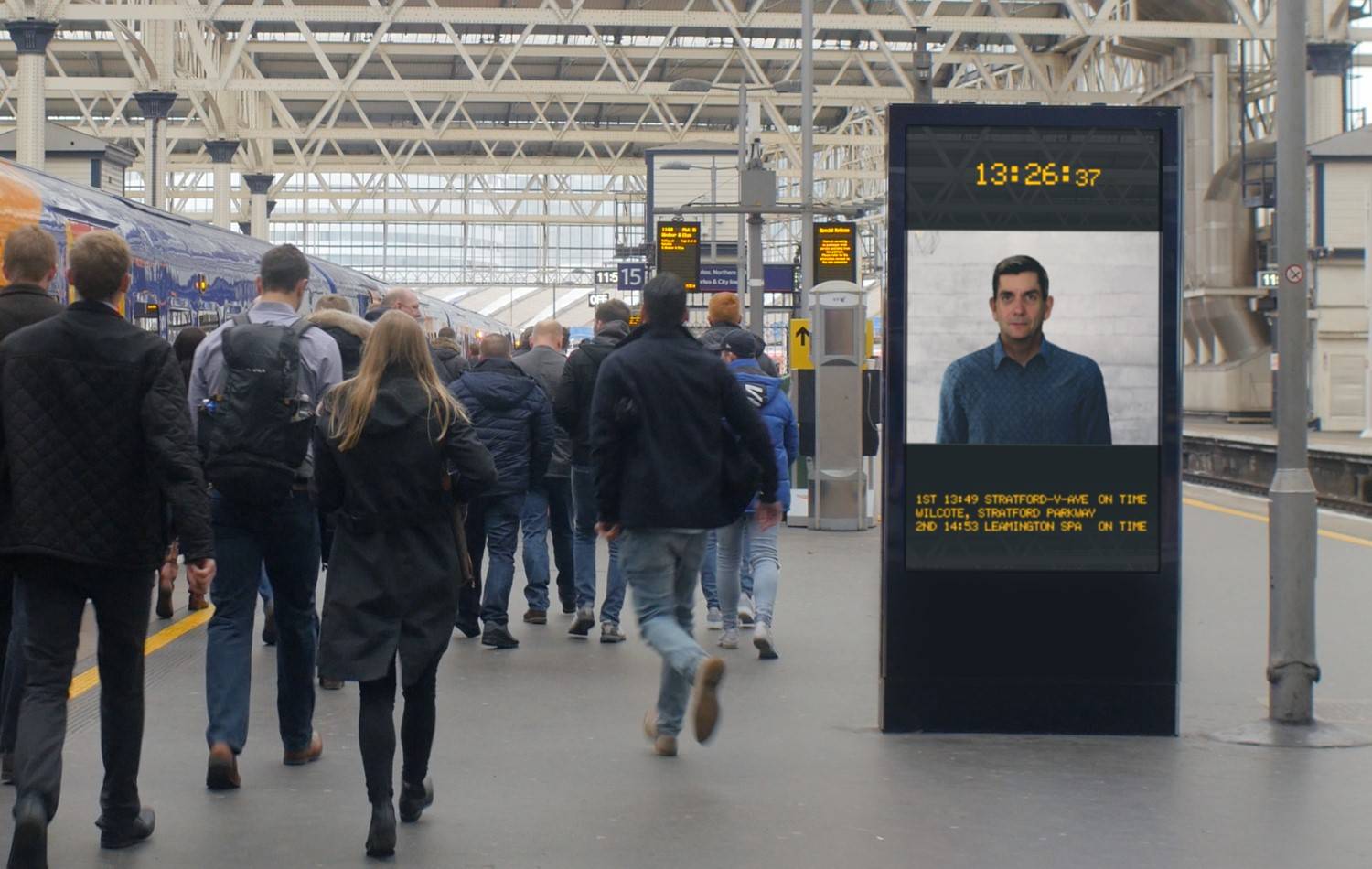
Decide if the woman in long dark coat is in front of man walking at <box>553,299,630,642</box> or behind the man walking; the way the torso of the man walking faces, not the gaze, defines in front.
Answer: behind

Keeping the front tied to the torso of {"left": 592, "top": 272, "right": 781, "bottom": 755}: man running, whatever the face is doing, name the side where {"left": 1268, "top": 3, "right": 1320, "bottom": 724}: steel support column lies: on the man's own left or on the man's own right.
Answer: on the man's own right

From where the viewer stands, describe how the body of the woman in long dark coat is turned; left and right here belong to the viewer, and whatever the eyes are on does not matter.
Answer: facing away from the viewer

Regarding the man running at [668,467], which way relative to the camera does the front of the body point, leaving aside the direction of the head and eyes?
away from the camera

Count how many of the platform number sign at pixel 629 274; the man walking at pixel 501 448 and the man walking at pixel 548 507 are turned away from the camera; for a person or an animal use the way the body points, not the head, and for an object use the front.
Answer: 2

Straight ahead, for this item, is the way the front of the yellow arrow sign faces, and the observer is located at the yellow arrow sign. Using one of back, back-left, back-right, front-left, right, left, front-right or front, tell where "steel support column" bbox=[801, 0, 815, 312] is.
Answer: back

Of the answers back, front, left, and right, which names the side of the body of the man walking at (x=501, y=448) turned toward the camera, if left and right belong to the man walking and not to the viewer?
back

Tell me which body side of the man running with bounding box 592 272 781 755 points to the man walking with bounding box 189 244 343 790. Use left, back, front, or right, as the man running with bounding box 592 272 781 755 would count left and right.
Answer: left

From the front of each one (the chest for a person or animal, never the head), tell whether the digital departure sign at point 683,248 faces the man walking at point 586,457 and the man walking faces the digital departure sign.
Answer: yes

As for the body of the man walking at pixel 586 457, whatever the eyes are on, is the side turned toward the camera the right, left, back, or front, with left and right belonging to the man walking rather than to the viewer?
back

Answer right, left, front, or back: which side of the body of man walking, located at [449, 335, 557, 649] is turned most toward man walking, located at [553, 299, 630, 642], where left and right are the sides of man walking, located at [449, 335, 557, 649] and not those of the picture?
right

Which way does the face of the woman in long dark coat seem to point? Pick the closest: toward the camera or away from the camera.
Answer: away from the camera

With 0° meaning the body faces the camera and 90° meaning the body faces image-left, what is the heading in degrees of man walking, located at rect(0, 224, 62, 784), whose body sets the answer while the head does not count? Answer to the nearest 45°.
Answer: approximately 180°
